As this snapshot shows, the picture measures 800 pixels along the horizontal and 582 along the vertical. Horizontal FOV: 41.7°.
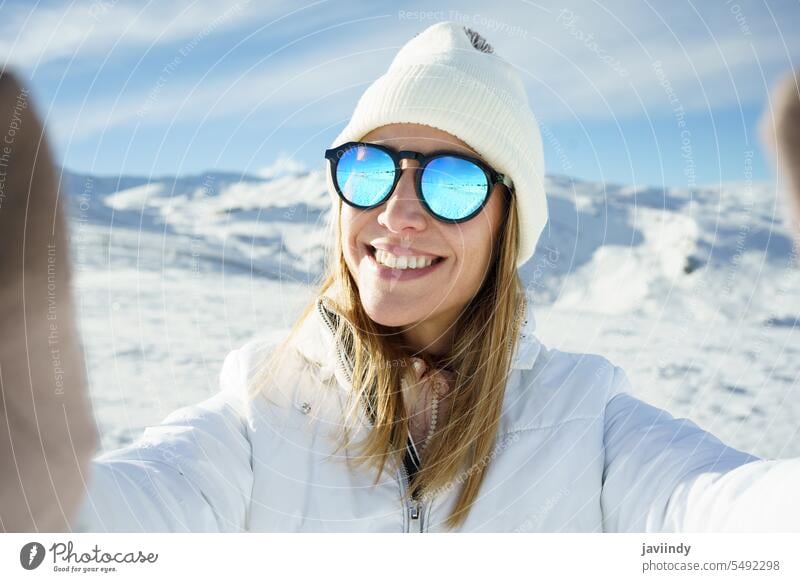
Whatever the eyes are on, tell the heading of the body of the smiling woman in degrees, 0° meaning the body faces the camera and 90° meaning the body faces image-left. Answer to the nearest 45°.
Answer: approximately 0°

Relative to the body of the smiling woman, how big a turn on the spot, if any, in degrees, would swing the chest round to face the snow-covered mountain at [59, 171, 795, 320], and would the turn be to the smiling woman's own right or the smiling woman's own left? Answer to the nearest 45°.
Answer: approximately 180°
